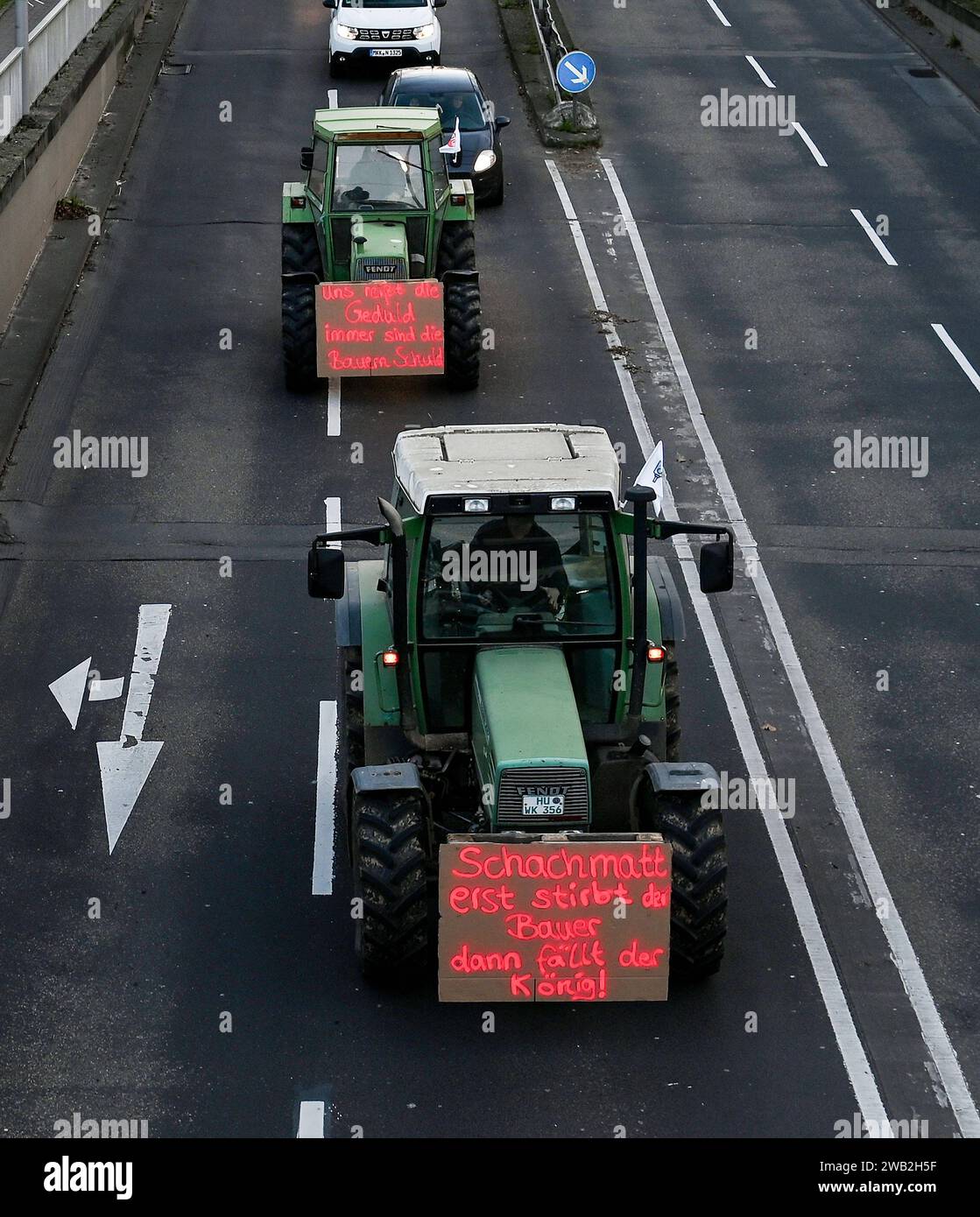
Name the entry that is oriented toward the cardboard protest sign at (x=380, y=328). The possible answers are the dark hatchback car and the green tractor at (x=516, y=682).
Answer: the dark hatchback car

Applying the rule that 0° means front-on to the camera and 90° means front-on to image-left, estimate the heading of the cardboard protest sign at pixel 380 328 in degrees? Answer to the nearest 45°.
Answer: approximately 0°

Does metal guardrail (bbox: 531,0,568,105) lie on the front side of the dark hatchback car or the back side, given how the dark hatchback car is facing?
on the back side

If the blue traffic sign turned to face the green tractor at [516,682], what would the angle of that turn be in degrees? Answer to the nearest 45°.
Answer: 0° — it already faces it

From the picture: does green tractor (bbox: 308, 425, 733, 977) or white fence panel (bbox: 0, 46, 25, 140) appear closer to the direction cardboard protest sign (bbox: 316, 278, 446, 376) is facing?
the green tractor

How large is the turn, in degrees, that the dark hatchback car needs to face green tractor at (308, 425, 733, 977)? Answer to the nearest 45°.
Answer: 0° — it already faces it
